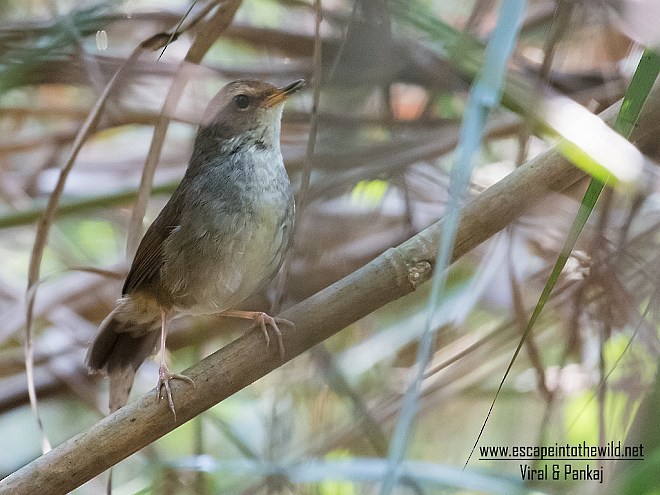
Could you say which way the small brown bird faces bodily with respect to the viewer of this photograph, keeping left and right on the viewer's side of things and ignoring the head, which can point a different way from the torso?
facing the viewer and to the right of the viewer
